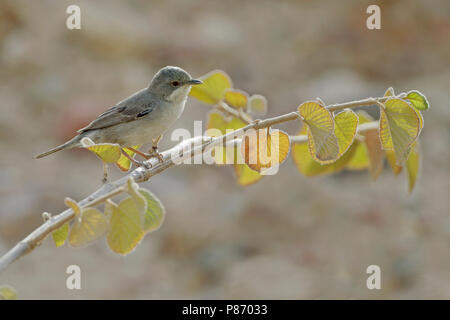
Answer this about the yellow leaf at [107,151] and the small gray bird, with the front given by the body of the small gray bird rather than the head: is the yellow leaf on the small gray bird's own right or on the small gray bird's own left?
on the small gray bird's own right

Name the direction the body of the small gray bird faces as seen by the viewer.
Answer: to the viewer's right

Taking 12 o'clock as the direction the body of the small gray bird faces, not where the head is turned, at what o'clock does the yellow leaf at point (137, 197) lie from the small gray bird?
The yellow leaf is roughly at 3 o'clock from the small gray bird.
